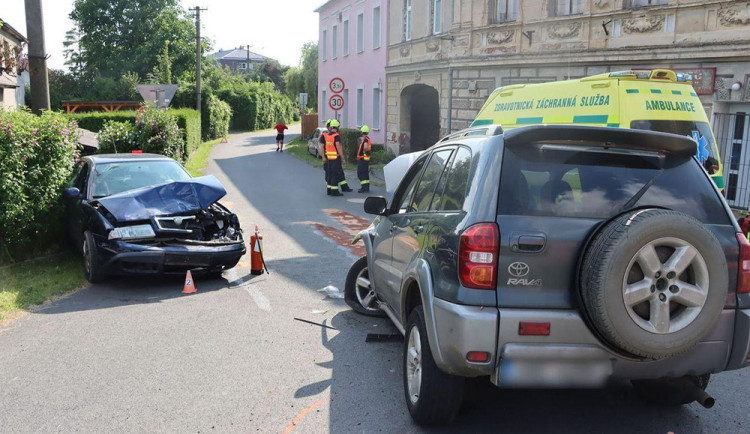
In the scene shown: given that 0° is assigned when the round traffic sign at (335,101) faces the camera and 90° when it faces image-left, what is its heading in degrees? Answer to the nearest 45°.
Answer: approximately 0°

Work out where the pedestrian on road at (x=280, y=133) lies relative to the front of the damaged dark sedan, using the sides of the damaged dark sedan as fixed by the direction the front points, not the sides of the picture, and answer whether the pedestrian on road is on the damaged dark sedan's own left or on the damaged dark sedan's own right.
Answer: on the damaged dark sedan's own left

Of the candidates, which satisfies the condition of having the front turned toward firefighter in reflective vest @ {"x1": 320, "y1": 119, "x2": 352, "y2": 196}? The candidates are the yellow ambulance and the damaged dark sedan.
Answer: the yellow ambulance

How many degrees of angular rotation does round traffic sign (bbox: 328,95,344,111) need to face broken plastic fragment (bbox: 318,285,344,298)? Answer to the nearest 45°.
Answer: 0° — it already faces it
